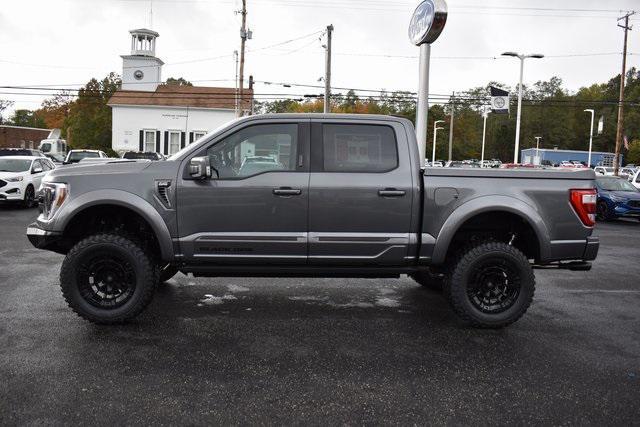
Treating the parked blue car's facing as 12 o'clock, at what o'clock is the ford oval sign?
The ford oval sign is roughly at 2 o'clock from the parked blue car.

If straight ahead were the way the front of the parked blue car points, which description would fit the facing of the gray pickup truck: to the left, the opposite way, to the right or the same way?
to the right

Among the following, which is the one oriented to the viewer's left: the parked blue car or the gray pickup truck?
the gray pickup truck

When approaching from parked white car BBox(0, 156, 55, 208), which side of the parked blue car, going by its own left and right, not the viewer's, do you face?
right

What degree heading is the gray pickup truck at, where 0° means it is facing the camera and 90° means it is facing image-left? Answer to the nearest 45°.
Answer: approximately 90°

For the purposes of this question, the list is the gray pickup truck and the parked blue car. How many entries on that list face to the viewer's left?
1

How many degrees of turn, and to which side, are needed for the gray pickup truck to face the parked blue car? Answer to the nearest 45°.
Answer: approximately 135° to its right

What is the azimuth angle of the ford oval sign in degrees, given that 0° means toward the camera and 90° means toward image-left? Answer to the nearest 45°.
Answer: approximately 45°

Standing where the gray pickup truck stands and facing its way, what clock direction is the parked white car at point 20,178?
The parked white car is roughly at 2 o'clock from the gray pickup truck.
